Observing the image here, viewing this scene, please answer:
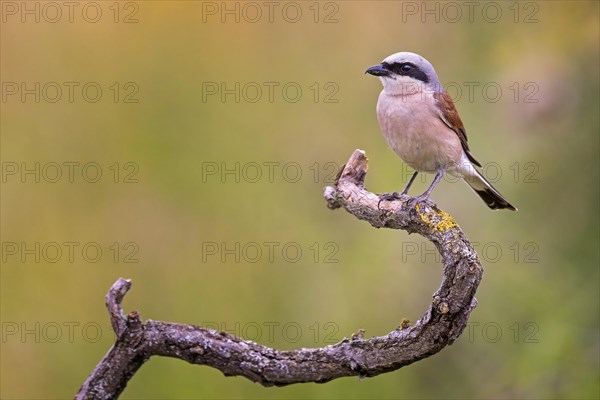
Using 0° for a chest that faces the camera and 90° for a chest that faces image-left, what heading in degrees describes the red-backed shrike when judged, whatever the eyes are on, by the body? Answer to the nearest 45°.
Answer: approximately 45°
